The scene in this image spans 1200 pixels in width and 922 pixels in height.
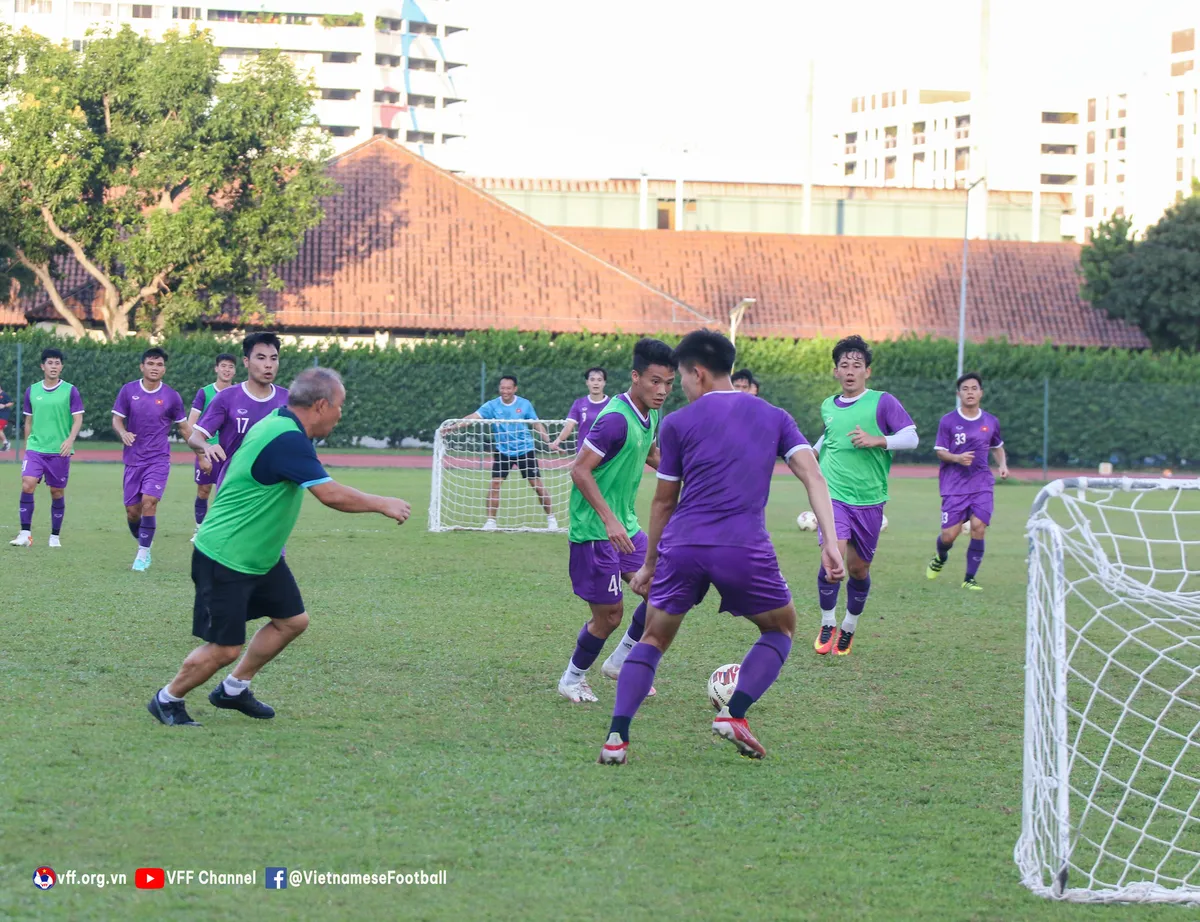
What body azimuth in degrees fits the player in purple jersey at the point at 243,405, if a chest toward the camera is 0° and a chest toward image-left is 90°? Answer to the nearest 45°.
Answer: approximately 315°

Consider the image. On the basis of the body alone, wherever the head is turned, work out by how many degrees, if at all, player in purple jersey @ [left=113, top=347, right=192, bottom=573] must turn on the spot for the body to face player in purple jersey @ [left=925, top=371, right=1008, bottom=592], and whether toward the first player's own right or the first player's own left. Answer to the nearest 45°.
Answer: approximately 90° to the first player's own left

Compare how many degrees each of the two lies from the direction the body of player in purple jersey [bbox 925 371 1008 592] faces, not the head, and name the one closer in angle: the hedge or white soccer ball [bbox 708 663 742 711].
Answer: the white soccer ball

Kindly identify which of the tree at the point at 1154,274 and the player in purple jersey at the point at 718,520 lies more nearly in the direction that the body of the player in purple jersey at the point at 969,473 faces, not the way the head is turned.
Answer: the player in purple jersey

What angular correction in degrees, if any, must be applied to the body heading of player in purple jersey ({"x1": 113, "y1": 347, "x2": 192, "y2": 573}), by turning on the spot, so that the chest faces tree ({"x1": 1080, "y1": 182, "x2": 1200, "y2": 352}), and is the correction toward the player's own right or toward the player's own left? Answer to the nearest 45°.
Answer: approximately 135° to the player's own left

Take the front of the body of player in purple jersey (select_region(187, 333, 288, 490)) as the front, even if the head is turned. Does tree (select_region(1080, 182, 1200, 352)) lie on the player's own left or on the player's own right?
on the player's own left

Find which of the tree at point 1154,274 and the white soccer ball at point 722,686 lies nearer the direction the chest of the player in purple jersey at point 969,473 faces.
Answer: the white soccer ball

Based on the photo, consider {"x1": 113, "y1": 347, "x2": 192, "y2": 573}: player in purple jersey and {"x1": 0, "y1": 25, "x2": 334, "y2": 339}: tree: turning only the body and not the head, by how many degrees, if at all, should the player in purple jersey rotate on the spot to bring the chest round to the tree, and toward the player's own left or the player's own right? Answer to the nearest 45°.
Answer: approximately 180°

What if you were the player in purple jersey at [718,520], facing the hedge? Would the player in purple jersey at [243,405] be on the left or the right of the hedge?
left

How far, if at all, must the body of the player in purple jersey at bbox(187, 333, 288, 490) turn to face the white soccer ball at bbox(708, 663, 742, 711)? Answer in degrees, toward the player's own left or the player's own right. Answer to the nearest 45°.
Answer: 0° — they already face it

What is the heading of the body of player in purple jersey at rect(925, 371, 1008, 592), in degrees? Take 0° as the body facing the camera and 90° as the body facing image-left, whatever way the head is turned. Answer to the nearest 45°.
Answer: approximately 0°
